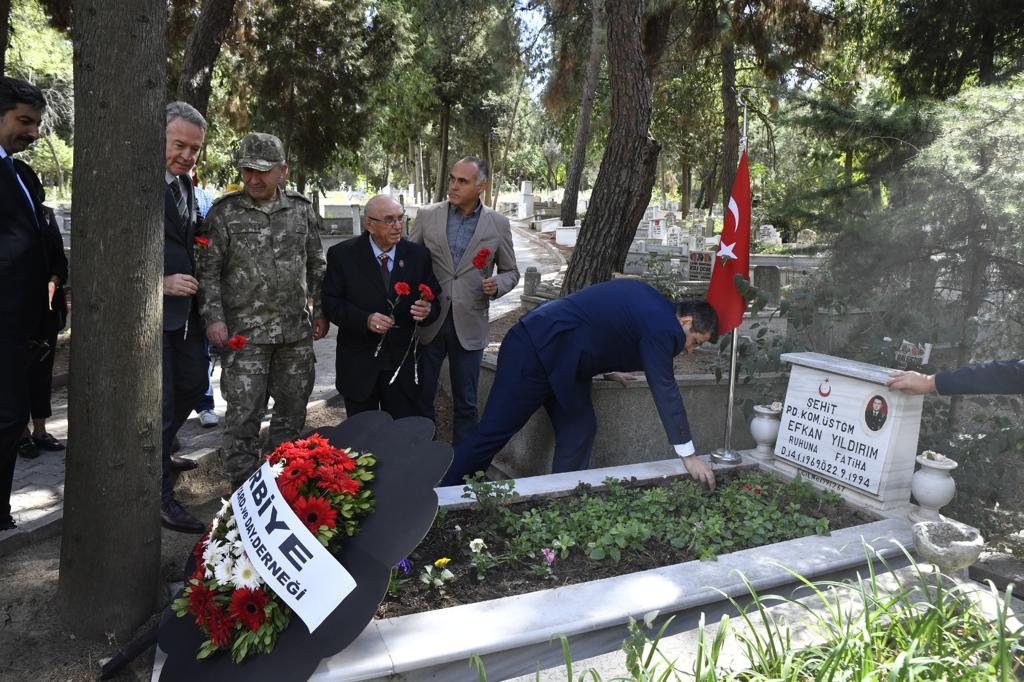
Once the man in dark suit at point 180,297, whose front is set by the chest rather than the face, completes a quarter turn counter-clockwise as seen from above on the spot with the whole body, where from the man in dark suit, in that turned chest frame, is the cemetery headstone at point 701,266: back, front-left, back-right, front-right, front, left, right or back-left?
front

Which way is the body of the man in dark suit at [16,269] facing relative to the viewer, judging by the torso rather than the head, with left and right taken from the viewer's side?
facing the viewer and to the right of the viewer

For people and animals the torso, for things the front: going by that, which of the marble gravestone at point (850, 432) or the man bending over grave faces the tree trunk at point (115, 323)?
the marble gravestone

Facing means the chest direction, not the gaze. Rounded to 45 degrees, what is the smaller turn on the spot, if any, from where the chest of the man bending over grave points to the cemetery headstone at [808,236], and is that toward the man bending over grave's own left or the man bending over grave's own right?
approximately 45° to the man bending over grave's own left

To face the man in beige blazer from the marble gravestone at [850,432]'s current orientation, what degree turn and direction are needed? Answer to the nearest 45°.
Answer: approximately 45° to its right

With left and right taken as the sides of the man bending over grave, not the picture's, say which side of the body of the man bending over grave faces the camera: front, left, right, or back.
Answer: right

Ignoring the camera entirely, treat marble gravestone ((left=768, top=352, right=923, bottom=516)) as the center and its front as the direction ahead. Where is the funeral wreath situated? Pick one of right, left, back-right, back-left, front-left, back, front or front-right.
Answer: front

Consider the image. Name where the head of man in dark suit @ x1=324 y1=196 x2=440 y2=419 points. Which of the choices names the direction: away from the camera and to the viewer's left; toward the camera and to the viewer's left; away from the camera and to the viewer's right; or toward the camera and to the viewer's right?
toward the camera and to the viewer's right

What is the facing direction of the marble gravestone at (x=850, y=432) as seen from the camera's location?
facing the viewer and to the left of the viewer

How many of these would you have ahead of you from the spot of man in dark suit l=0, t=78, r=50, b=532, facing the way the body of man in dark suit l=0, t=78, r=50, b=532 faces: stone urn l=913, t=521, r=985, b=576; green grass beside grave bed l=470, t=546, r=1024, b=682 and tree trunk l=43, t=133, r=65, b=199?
2

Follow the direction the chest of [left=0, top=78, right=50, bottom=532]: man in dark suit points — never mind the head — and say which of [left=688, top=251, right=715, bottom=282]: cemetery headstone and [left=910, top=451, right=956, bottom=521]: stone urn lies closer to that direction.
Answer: the stone urn

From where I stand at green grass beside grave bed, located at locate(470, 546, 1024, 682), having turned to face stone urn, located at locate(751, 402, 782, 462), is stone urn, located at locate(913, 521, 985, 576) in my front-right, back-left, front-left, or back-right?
front-right

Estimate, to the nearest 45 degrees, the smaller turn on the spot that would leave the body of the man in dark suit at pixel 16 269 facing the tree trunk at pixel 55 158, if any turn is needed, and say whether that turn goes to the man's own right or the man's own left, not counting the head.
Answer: approximately 135° to the man's own left

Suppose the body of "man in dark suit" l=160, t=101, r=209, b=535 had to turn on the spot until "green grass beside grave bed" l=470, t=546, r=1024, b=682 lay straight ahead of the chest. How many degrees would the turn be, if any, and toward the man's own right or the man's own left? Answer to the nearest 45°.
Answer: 0° — they already face it

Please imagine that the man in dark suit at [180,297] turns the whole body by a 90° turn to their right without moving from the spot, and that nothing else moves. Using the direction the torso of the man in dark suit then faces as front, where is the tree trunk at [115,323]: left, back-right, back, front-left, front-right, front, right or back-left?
front-left
